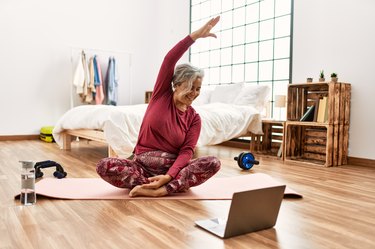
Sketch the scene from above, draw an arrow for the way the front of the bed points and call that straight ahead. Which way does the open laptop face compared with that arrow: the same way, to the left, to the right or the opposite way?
to the right

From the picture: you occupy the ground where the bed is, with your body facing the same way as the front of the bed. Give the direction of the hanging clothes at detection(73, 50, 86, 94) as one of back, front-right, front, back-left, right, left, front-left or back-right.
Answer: right

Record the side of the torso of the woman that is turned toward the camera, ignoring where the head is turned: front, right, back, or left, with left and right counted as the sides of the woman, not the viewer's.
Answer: front

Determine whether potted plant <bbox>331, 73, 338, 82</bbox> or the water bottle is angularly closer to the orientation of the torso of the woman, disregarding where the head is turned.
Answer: the water bottle

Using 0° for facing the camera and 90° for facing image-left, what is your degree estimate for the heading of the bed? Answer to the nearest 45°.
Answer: approximately 45°

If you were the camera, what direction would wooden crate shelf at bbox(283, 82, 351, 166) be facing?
facing the viewer and to the left of the viewer

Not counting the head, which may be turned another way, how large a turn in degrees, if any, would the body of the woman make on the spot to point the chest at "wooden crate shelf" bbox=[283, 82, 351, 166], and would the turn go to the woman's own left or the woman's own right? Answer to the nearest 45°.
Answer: approximately 135° to the woman's own left

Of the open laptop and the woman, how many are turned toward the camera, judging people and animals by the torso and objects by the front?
1

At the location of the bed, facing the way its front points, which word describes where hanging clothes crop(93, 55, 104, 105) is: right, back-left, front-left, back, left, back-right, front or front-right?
right

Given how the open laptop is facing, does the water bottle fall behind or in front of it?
in front

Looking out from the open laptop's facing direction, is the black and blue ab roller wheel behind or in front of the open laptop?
in front

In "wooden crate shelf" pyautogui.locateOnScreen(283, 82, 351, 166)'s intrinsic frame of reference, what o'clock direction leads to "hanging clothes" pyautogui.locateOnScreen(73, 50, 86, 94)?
The hanging clothes is roughly at 2 o'clock from the wooden crate shelf.

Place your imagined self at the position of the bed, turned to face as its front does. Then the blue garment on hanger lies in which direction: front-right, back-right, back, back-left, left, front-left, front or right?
right

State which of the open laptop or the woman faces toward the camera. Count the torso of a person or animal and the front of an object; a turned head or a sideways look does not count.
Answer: the woman
